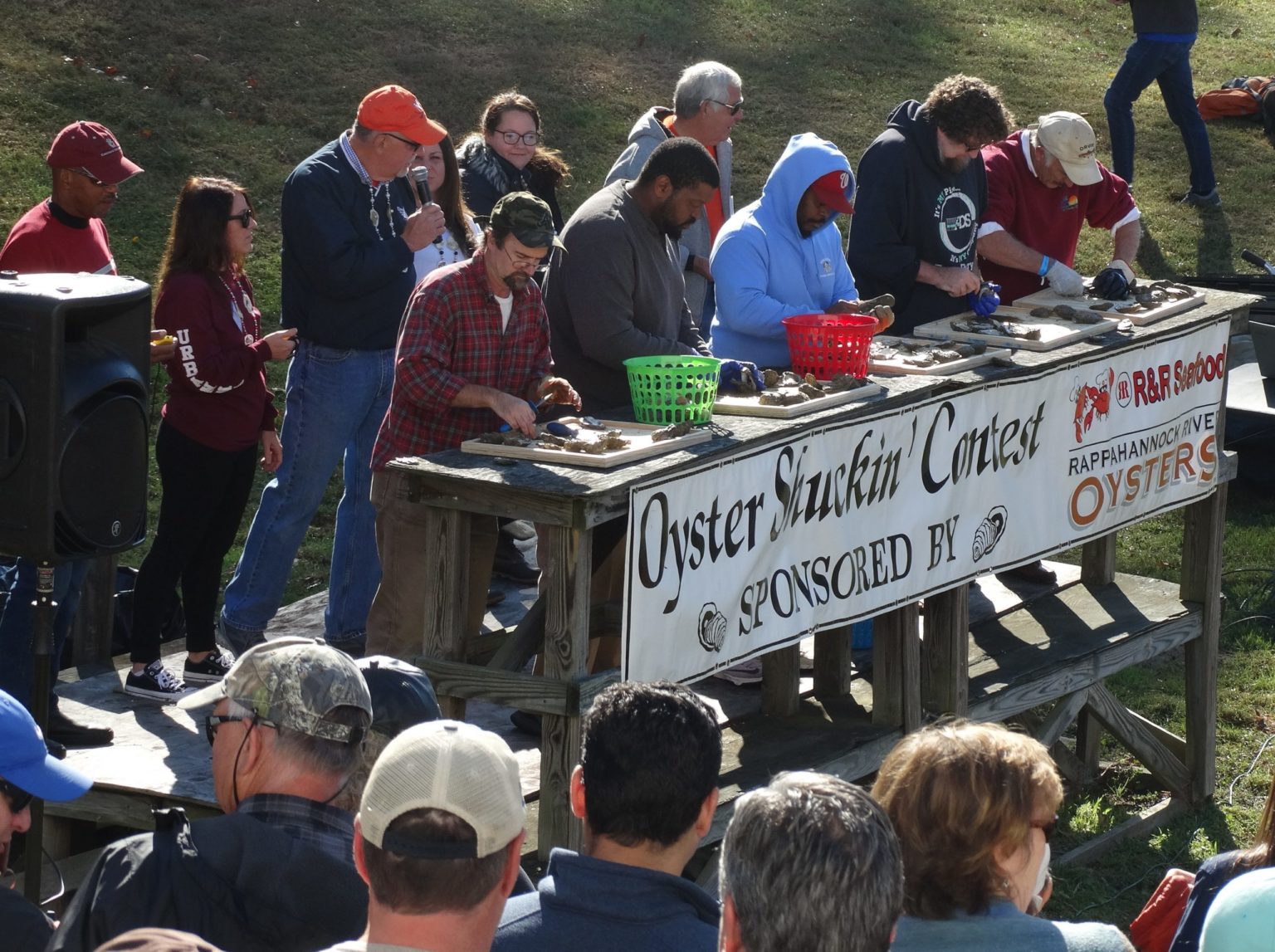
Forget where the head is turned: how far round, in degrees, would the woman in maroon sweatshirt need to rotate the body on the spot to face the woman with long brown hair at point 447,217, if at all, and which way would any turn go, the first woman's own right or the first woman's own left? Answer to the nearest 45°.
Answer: approximately 45° to the first woman's own left

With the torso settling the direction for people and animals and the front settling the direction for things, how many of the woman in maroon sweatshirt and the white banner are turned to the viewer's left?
0

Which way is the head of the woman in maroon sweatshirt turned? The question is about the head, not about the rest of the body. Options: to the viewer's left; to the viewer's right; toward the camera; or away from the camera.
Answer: to the viewer's right

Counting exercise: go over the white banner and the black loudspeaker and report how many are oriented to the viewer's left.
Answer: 0

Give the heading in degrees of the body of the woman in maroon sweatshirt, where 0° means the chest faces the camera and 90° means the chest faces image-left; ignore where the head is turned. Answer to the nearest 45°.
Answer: approximately 270°

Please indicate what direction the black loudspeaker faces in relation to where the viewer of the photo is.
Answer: facing the viewer and to the right of the viewer

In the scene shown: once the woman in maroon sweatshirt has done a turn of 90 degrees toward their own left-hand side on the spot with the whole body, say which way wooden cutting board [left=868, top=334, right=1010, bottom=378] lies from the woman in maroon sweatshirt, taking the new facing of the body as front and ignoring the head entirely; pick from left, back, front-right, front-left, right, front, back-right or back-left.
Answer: right

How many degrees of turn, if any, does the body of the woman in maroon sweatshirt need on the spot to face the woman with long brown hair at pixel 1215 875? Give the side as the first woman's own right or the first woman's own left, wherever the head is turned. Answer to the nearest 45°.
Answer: approximately 45° to the first woman's own right
